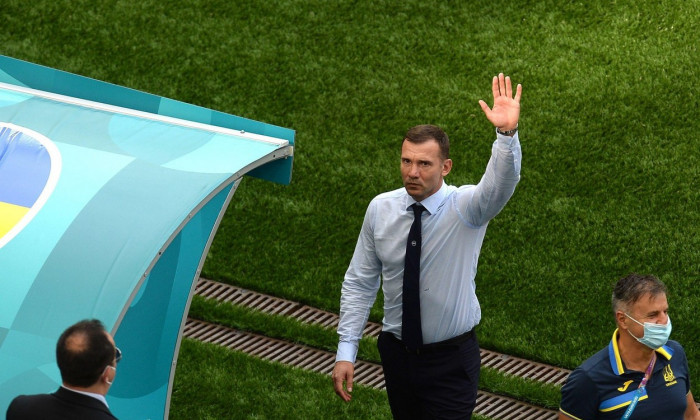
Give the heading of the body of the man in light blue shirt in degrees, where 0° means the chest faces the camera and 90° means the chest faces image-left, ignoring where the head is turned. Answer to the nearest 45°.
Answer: approximately 45°

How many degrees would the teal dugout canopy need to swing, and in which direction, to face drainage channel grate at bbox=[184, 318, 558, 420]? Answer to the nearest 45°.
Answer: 0° — it already faces it

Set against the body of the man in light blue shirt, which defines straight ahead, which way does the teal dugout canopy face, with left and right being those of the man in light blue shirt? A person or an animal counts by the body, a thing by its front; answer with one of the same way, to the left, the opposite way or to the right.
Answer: the opposite way

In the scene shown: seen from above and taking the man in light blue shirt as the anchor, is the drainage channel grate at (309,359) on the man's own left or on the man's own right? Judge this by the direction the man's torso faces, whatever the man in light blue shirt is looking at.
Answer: on the man's own right

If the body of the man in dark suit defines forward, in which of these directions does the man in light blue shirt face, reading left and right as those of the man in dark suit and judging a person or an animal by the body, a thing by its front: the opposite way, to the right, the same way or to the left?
the opposite way

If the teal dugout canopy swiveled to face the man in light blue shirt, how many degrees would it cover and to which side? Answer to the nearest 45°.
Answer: approximately 45° to its right

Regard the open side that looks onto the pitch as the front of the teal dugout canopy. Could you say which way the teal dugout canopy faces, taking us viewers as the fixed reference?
facing away from the viewer and to the right of the viewer

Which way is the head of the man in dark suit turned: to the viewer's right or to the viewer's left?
to the viewer's right

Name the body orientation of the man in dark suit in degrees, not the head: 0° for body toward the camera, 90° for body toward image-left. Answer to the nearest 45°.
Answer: approximately 225°

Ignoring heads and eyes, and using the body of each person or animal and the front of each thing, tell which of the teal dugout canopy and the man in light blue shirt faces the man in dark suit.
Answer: the man in light blue shirt
